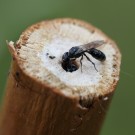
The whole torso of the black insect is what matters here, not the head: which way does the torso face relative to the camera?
to the viewer's left
